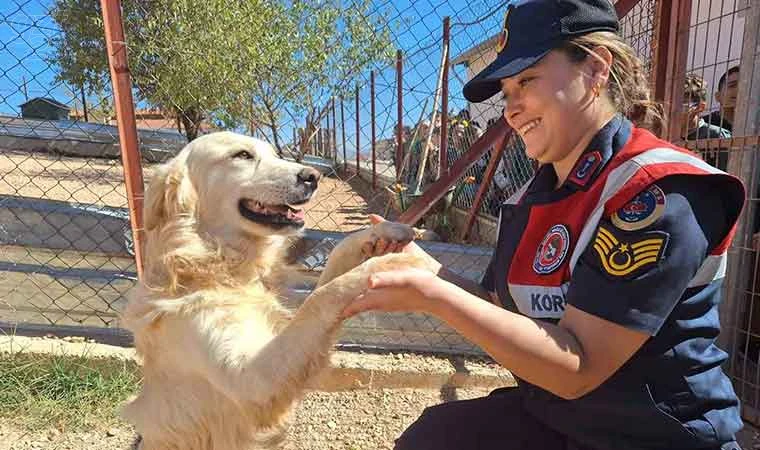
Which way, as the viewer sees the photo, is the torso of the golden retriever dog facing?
to the viewer's right

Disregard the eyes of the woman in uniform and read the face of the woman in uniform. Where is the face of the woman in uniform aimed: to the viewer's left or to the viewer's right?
to the viewer's left

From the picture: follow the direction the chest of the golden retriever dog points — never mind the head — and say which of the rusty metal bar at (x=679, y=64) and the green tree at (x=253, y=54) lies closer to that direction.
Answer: the rusty metal bar

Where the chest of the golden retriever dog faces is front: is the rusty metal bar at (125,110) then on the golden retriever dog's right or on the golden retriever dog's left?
on the golden retriever dog's left

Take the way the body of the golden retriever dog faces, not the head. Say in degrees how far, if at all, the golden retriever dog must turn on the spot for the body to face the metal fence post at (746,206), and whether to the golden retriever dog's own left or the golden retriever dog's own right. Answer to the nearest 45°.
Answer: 0° — it already faces it
